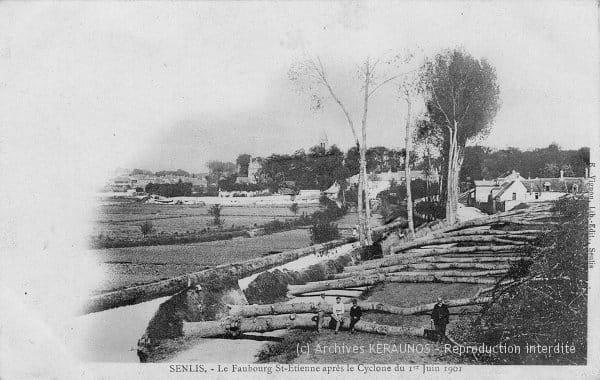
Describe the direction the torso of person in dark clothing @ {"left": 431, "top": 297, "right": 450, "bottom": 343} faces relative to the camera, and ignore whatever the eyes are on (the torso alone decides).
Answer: toward the camera

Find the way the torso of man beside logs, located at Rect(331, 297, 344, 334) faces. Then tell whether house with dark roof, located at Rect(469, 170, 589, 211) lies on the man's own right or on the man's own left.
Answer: on the man's own left

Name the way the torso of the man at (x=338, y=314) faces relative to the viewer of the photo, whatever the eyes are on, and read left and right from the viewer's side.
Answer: facing the viewer

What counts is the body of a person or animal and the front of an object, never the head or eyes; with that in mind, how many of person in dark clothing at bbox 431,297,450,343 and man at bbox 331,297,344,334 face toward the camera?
2

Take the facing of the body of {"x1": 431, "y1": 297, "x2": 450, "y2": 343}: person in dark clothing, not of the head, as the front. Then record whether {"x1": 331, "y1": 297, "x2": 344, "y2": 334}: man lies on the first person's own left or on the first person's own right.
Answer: on the first person's own right
